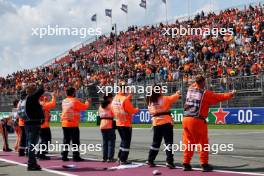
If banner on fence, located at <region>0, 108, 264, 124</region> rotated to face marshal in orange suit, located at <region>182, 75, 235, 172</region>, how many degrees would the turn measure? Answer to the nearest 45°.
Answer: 0° — it already faces them

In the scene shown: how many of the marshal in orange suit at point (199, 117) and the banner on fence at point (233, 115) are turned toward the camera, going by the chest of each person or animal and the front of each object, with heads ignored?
1

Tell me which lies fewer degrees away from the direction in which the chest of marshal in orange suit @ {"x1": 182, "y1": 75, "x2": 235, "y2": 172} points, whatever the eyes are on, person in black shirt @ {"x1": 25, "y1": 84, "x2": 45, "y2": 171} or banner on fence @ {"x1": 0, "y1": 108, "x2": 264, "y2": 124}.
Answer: the banner on fence

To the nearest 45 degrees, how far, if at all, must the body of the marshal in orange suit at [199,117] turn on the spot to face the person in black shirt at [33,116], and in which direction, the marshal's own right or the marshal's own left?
approximately 135° to the marshal's own left

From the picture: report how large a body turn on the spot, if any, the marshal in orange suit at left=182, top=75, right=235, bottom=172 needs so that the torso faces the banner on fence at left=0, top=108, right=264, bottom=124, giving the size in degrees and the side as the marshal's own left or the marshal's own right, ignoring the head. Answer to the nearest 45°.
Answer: approximately 45° to the marshal's own left

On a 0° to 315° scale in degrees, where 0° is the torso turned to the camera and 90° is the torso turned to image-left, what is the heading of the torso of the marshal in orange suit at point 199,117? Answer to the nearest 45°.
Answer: approximately 225°

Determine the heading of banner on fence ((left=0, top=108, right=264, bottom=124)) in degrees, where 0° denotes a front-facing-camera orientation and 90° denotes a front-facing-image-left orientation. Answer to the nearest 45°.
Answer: approximately 0°
